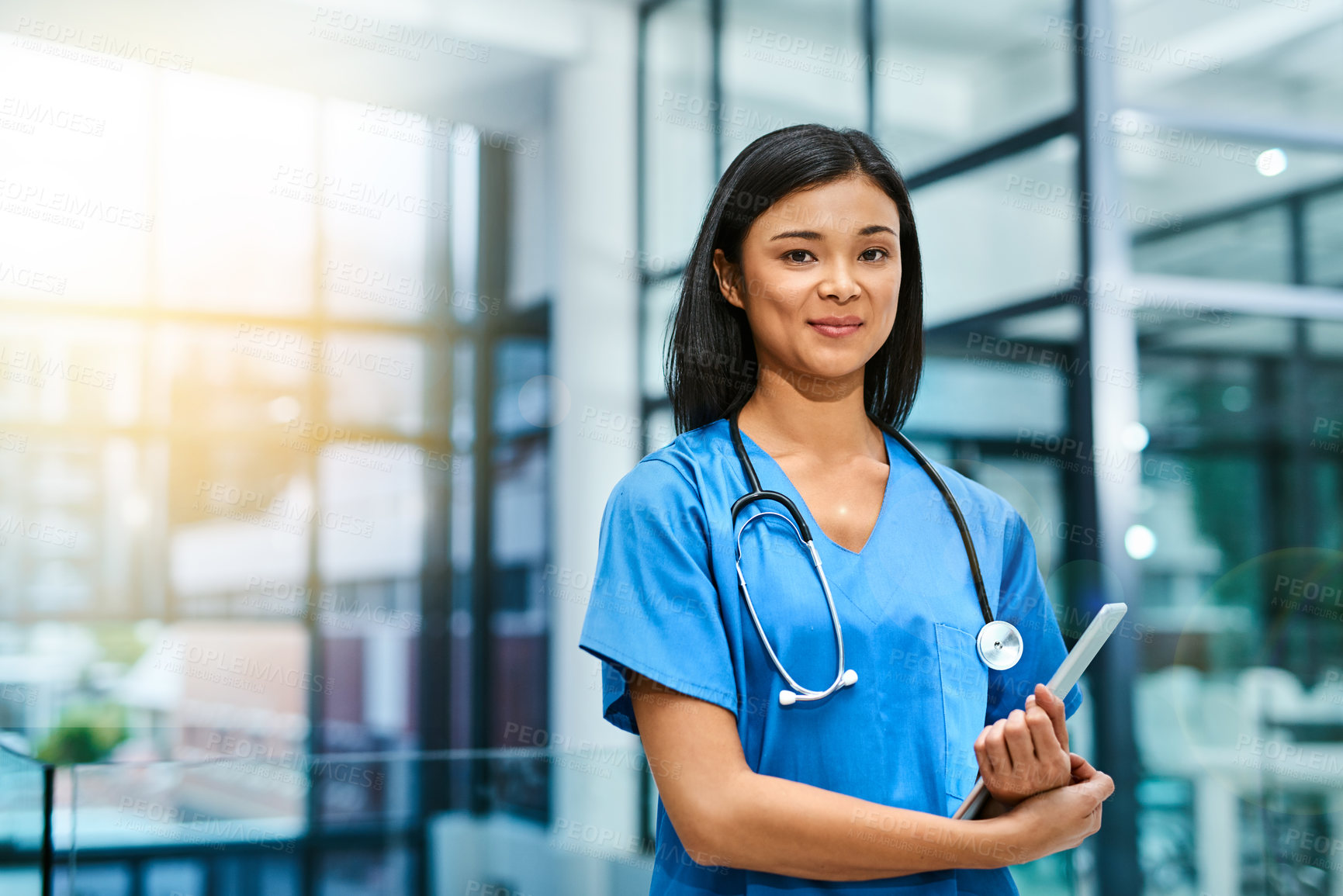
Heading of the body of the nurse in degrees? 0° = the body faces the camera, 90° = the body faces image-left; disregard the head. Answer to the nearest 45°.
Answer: approximately 315°

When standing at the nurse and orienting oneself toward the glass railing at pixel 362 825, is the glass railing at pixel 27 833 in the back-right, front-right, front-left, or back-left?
front-left

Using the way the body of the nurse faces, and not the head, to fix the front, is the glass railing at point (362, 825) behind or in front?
behind

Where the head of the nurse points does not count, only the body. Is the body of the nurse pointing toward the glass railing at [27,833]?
no
